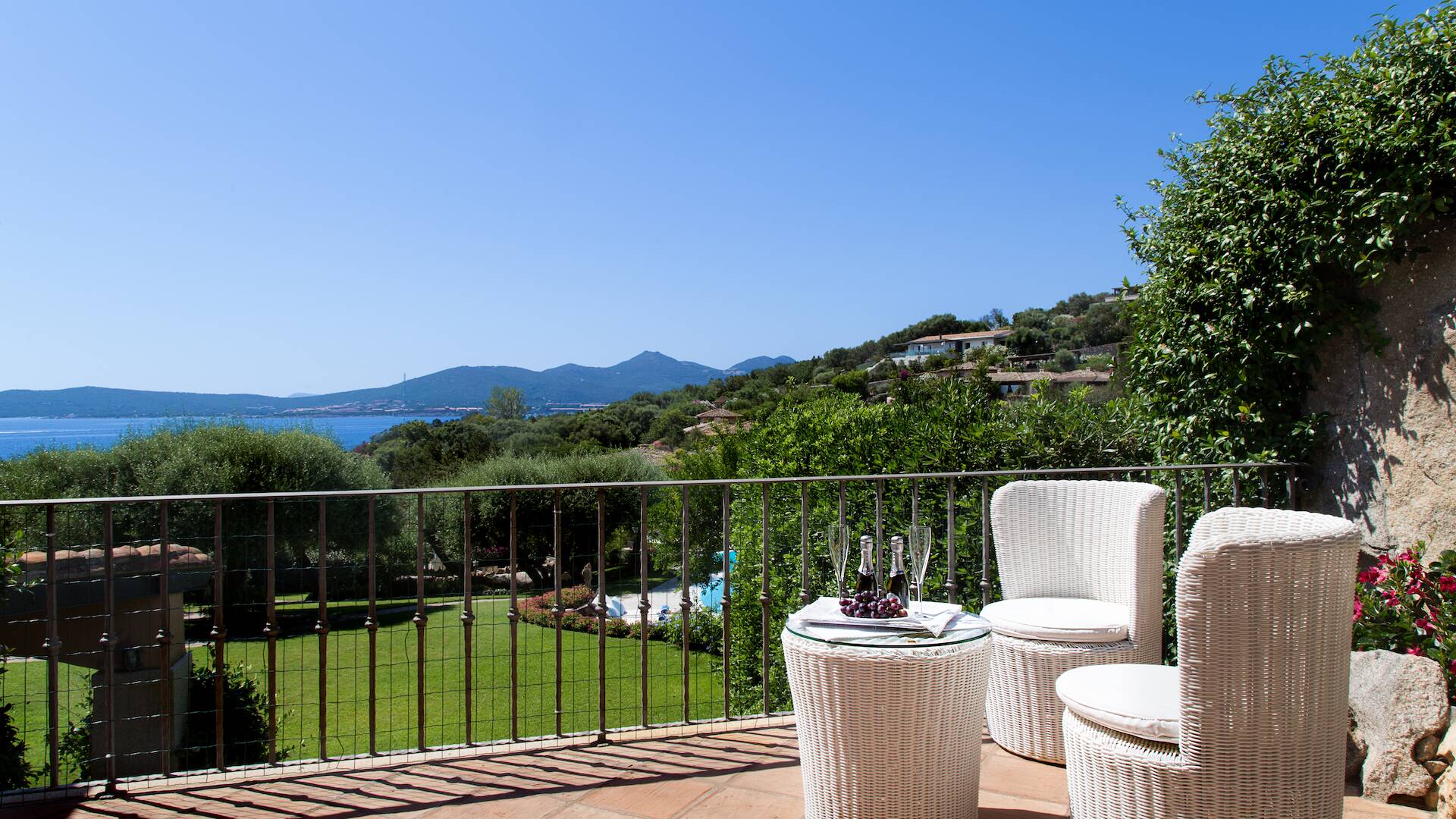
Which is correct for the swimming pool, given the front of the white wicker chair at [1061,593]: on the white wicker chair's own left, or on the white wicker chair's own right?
on the white wicker chair's own right

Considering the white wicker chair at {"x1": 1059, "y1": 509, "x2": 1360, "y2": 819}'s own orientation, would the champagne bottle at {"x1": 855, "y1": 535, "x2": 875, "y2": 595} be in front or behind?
in front

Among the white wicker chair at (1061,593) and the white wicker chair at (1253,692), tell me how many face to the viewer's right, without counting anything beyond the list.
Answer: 0

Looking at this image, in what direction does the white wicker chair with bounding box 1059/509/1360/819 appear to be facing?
to the viewer's left

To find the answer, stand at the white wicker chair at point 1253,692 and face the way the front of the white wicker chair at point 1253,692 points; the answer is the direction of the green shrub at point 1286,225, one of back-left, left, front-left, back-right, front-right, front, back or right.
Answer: right

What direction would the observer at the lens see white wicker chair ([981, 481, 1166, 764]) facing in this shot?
facing the viewer and to the left of the viewer

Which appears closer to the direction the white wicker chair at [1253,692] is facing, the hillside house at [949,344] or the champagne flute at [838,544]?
the champagne flute
